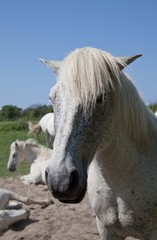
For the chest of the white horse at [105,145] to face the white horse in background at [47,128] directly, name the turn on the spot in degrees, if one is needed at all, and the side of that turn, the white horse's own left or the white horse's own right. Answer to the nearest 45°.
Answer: approximately 135° to the white horse's own right

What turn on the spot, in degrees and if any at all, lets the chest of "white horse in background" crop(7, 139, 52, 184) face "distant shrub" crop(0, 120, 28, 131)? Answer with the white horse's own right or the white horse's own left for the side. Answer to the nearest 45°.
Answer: approximately 90° to the white horse's own right

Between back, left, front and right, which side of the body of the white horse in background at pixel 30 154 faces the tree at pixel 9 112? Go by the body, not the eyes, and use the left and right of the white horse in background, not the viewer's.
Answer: right

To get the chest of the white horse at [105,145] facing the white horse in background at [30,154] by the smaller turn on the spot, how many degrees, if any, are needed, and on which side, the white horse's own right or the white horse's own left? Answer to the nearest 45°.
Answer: approximately 135° to the white horse's own right

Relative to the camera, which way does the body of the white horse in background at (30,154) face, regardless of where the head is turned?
to the viewer's left

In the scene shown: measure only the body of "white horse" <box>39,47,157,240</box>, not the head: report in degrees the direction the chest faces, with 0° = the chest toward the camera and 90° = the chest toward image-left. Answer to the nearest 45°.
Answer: approximately 45°

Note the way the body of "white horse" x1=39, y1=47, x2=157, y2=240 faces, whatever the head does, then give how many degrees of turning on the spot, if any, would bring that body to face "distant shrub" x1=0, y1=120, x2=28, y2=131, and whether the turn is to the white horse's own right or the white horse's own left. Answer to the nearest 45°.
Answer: approximately 135° to the white horse's own right

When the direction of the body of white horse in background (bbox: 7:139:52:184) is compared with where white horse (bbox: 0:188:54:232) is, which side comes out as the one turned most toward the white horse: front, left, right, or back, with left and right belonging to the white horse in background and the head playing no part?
left

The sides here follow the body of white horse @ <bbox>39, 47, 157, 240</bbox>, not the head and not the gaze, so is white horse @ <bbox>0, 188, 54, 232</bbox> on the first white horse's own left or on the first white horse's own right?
on the first white horse's own right

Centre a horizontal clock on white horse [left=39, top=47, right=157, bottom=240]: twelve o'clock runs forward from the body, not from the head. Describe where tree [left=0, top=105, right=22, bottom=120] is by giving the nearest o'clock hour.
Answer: The tree is roughly at 4 o'clock from the white horse.

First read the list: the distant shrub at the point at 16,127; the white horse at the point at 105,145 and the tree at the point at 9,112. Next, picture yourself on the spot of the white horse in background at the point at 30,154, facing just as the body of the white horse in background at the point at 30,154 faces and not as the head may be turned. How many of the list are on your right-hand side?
2

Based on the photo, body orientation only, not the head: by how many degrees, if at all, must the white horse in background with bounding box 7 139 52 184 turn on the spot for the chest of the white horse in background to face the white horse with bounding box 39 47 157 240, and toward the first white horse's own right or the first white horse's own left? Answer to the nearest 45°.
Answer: approximately 90° to the first white horse's own left
